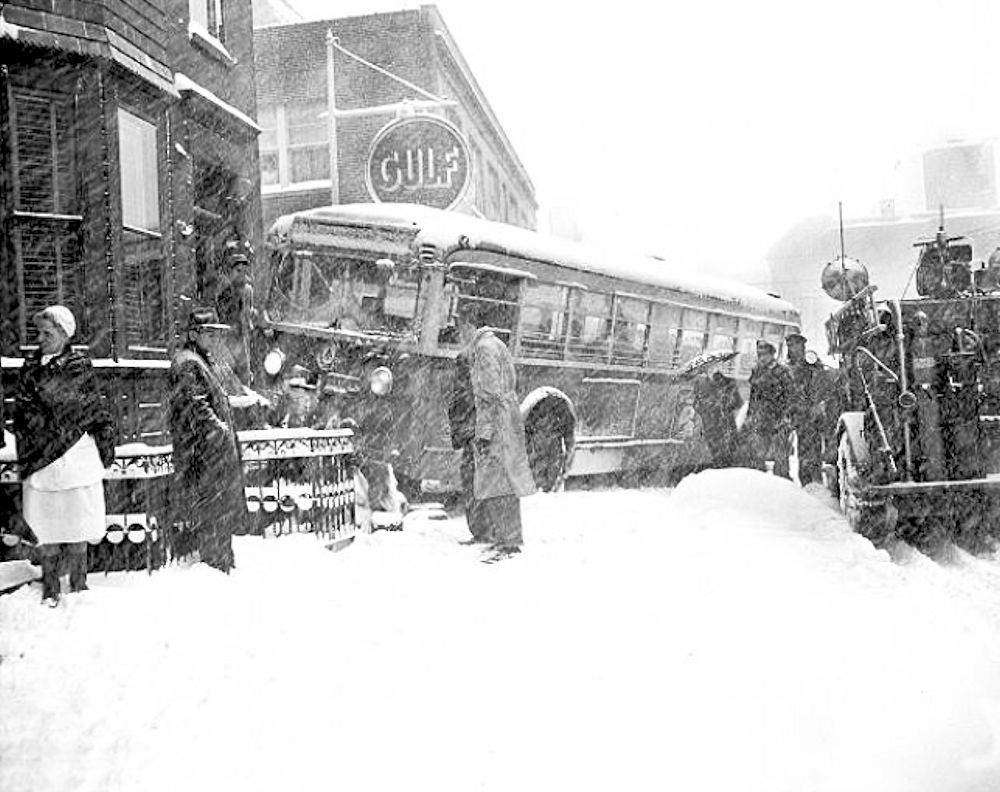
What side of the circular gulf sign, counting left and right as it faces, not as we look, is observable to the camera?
front

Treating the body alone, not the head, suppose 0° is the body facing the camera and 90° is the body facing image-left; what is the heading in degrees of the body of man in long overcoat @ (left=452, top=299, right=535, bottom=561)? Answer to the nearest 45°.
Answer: approximately 90°

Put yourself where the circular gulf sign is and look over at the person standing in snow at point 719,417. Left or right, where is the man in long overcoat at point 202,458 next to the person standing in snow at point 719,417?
right

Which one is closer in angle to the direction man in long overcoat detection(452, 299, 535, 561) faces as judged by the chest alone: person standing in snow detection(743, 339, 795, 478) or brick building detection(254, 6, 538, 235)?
the brick building

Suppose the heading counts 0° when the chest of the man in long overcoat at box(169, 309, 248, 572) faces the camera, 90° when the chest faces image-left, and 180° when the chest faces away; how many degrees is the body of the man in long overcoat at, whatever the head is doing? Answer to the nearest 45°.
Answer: approximately 270°

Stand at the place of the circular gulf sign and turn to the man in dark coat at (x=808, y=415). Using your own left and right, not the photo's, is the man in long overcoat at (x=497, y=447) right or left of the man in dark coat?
right

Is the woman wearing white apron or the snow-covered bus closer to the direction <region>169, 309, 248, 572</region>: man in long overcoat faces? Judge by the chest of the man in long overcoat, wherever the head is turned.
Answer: the snow-covered bus

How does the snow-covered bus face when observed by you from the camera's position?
facing the viewer and to the left of the viewer

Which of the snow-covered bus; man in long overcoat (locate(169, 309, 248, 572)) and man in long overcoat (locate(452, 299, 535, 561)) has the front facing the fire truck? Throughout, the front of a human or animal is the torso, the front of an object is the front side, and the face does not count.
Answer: man in long overcoat (locate(169, 309, 248, 572))

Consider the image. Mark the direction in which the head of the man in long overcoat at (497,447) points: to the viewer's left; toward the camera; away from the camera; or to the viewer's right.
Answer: to the viewer's left

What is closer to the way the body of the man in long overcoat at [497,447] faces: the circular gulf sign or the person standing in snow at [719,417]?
the circular gulf sign

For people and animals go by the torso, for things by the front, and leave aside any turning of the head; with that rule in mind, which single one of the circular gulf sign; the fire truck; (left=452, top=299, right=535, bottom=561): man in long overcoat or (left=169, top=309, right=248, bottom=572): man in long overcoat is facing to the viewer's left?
(left=452, top=299, right=535, bottom=561): man in long overcoat

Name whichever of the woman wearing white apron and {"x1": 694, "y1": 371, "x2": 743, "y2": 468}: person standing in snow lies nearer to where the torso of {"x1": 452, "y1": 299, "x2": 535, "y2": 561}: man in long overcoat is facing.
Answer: the woman wearing white apron
